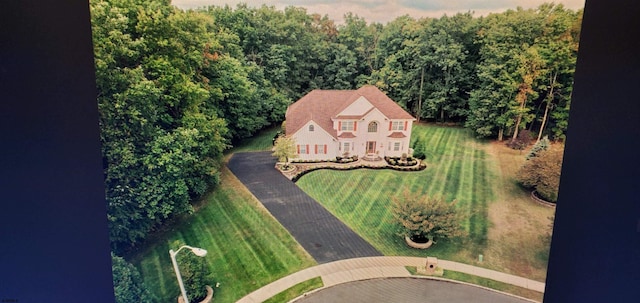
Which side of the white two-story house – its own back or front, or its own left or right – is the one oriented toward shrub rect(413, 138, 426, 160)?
left

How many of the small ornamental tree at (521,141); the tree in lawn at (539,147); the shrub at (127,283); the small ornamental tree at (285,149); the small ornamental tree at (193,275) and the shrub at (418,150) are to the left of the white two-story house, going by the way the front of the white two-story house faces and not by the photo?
3

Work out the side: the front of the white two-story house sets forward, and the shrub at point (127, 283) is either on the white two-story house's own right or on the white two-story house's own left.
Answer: on the white two-story house's own right

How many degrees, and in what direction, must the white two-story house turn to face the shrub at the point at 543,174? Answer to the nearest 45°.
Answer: approximately 90° to its left

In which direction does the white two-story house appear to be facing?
toward the camera

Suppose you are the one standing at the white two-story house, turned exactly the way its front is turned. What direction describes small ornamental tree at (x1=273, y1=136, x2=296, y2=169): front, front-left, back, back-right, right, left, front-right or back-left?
right

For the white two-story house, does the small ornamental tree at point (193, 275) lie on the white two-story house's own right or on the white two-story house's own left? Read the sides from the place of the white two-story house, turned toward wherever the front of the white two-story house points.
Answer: on the white two-story house's own right

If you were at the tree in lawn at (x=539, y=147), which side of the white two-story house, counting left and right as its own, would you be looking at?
left

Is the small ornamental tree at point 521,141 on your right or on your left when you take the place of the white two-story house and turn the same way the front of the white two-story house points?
on your left
